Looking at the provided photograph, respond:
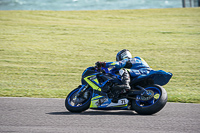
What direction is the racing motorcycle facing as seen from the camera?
to the viewer's left

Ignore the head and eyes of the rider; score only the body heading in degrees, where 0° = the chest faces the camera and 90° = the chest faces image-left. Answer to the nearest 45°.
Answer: approximately 90°
